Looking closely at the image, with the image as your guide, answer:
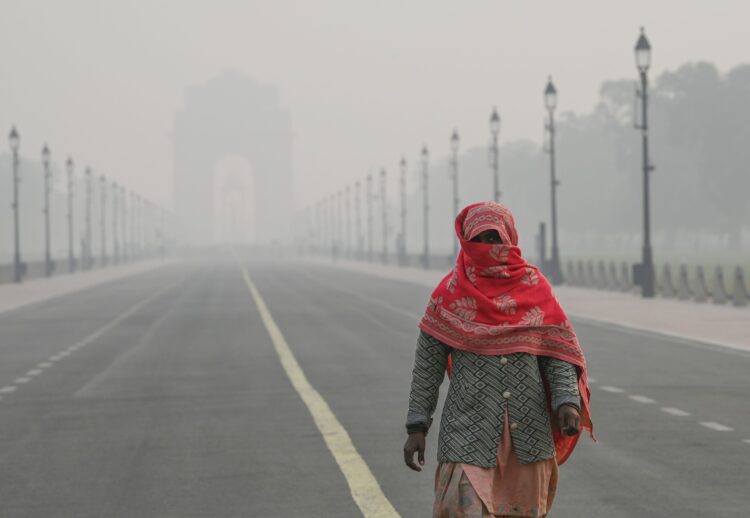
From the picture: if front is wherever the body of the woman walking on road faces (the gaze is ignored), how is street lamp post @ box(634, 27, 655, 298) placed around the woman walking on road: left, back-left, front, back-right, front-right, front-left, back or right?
back

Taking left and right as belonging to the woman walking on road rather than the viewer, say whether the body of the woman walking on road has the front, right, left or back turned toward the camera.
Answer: front

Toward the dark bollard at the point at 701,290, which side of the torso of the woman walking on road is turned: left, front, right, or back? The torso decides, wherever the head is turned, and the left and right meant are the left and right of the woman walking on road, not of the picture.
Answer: back

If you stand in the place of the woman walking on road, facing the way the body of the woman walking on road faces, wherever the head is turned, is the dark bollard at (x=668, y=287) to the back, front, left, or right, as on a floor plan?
back

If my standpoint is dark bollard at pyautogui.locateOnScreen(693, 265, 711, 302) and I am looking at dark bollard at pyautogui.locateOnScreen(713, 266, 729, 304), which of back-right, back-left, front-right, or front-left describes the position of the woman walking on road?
front-right

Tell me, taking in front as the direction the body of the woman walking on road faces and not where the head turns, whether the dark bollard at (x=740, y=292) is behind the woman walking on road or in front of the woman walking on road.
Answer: behind

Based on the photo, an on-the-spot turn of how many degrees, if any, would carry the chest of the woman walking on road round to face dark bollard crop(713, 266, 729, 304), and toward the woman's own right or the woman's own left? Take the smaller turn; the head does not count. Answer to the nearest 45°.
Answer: approximately 180°
